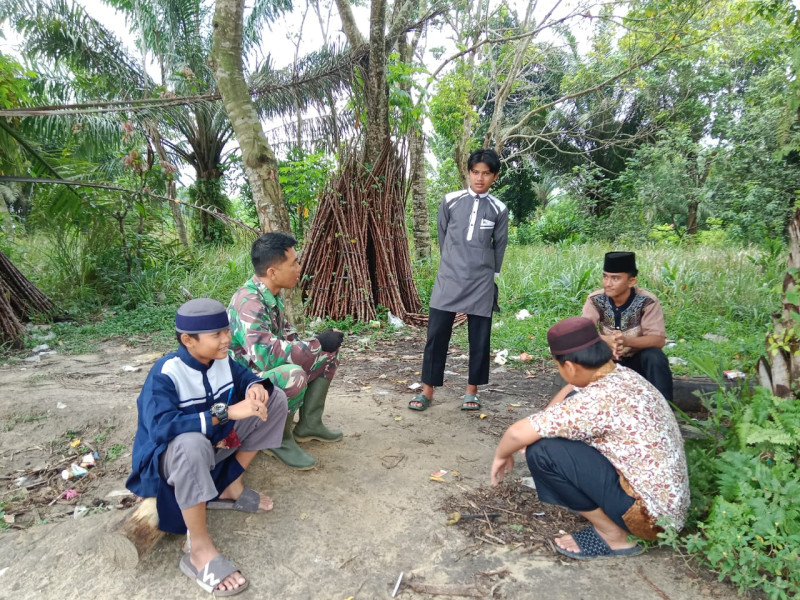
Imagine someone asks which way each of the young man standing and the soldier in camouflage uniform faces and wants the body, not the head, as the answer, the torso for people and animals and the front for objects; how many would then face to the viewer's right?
1

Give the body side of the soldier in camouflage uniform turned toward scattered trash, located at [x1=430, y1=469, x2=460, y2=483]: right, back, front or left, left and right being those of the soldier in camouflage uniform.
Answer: front

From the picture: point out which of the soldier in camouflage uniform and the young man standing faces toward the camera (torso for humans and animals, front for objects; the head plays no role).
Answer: the young man standing

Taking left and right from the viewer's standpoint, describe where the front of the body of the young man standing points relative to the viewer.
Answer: facing the viewer

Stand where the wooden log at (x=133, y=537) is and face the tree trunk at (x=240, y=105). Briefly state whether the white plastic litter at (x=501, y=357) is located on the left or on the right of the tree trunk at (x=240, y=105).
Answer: right

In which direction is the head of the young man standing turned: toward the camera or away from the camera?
toward the camera

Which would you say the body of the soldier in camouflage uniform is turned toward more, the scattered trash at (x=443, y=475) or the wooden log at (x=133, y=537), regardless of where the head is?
the scattered trash

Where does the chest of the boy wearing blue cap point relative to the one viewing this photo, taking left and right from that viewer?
facing the viewer and to the right of the viewer

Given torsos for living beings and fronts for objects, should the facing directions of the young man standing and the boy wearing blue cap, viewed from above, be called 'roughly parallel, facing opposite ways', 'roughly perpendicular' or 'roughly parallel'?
roughly perpendicular

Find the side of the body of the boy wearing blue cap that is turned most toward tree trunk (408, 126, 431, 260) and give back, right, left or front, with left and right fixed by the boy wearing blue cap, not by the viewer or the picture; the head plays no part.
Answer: left

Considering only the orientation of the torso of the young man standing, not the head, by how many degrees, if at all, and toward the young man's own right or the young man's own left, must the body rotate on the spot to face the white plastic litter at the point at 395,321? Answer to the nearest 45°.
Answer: approximately 180°

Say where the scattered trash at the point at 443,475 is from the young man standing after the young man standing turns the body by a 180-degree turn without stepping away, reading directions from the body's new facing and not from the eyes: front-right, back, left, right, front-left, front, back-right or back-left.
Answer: back

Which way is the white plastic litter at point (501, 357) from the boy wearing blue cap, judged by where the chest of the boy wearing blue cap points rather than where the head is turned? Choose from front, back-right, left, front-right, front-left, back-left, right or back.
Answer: left

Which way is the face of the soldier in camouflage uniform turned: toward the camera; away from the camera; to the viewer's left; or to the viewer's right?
to the viewer's right

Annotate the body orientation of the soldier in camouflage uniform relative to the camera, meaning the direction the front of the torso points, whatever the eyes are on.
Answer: to the viewer's right

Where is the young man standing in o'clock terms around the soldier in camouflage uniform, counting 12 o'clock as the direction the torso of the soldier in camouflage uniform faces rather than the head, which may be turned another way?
The young man standing is roughly at 11 o'clock from the soldier in camouflage uniform.

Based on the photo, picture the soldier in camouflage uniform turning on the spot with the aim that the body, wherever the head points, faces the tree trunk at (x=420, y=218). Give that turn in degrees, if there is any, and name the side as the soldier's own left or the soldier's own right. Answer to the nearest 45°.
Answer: approximately 90° to the soldier's own left

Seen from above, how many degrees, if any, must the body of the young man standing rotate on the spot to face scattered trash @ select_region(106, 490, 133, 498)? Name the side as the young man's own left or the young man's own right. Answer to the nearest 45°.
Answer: approximately 45° to the young man's own right

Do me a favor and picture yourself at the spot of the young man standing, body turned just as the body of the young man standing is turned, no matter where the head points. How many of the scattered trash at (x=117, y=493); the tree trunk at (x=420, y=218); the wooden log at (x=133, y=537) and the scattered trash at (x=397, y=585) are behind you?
1

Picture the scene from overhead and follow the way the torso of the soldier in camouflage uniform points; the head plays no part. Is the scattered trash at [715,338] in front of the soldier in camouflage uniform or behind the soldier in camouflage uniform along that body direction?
in front
